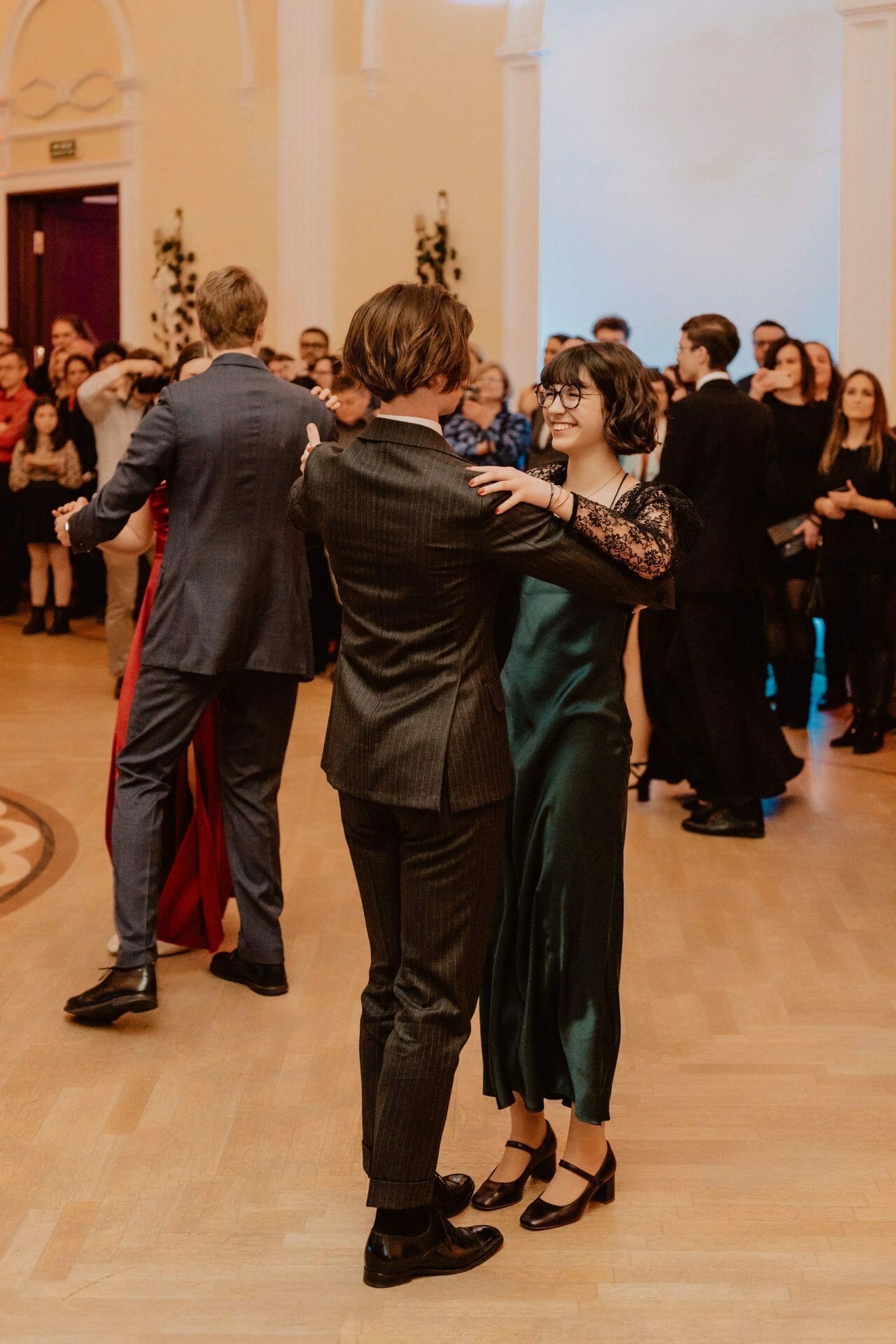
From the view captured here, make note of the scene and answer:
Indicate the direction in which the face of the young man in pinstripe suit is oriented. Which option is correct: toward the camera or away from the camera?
away from the camera

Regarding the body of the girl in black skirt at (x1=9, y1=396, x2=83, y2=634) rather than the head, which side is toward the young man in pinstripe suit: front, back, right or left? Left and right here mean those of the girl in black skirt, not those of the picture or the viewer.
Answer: front

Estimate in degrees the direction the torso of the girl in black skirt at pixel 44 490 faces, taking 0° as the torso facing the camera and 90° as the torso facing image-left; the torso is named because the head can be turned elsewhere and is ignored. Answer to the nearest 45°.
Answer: approximately 0°

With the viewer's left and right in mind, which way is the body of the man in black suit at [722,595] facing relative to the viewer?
facing away from the viewer and to the left of the viewer

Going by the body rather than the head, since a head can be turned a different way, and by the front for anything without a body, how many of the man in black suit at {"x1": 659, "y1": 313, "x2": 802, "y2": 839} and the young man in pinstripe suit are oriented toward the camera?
0

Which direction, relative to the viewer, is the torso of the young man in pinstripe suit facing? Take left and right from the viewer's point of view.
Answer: facing away from the viewer and to the right of the viewer

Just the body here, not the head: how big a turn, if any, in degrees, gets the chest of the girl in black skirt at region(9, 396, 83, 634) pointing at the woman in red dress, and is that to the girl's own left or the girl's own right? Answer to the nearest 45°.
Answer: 0° — they already face them

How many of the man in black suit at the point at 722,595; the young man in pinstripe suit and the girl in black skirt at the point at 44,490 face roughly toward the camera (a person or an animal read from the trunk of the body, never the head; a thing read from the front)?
1

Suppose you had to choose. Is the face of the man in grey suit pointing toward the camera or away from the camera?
away from the camera
